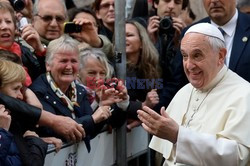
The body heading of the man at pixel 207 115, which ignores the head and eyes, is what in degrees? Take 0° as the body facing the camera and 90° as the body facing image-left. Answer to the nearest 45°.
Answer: approximately 45°

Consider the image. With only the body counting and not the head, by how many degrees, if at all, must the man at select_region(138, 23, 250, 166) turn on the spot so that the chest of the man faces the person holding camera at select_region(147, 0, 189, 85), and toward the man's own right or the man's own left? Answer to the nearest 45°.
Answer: approximately 135° to the man's own right
